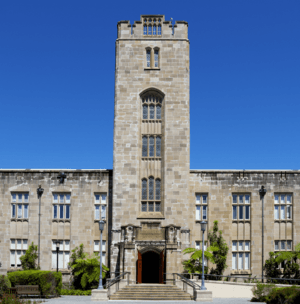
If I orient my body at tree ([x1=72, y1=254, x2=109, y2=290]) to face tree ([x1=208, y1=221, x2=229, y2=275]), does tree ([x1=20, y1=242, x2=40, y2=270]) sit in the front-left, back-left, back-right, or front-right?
back-left

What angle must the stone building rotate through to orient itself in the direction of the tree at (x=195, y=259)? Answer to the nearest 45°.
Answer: approximately 45° to its left

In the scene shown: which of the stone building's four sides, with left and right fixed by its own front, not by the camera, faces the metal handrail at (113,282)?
front

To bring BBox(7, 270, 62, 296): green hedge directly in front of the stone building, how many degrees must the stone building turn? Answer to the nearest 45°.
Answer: approximately 45° to its right

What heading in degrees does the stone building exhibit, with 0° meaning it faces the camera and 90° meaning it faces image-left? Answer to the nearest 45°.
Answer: approximately 0°
